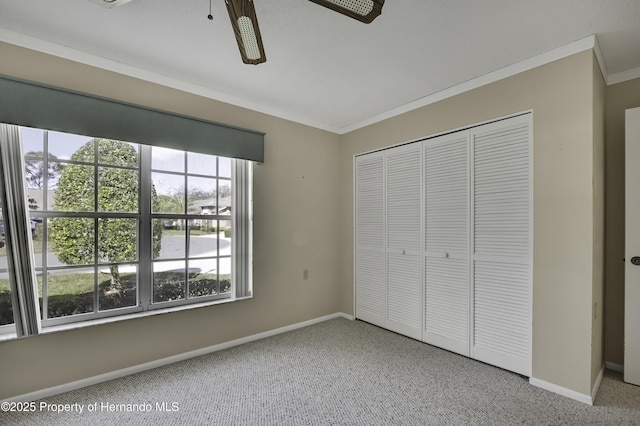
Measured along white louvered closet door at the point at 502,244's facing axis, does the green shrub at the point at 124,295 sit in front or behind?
in front

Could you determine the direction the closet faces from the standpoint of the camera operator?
facing the viewer and to the left of the viewer

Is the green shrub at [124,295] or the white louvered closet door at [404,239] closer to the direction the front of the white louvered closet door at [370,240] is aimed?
the green shrub

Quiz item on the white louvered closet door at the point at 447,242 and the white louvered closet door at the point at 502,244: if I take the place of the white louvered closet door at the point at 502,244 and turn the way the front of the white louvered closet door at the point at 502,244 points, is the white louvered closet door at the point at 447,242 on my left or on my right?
on my right

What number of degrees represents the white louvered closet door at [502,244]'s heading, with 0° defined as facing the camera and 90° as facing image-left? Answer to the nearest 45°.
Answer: approximately 45°

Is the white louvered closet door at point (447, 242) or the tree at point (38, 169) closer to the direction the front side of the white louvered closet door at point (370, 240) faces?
the tree

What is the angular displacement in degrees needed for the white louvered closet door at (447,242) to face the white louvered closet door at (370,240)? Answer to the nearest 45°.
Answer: approximately 90° to its right

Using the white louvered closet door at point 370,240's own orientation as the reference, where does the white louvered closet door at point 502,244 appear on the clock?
the white louvered closet door at point 502,244 is roughly at 9 o'clock from the white louvered closet door at point 370,240.

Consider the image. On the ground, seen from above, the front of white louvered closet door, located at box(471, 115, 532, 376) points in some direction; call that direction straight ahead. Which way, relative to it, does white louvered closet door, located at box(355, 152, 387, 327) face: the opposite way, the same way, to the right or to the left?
the same way

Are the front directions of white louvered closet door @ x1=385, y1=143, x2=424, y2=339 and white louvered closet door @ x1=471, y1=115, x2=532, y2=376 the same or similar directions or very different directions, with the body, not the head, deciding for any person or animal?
same or similar directions

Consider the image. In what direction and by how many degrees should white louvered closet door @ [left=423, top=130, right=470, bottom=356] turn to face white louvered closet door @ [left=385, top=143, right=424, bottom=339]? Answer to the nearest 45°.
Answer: approximately 90° to its right
